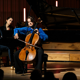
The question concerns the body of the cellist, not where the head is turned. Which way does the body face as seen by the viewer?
toward the camera
